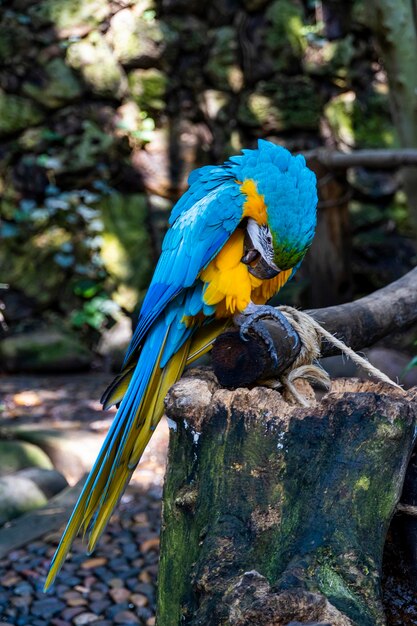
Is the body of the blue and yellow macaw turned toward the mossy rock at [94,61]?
no

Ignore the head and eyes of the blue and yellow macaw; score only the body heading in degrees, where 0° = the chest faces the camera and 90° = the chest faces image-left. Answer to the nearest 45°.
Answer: approximately 270°

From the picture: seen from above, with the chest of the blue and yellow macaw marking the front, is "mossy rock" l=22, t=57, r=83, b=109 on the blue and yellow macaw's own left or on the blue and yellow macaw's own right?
on the blue and yellow macaw's own left

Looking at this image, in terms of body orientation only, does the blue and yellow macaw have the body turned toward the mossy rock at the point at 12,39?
no

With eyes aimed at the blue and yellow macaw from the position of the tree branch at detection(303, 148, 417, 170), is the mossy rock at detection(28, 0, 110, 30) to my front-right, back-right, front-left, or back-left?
back-right

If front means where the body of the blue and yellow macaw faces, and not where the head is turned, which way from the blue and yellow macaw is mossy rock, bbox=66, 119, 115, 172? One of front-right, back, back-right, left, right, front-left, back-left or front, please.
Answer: left

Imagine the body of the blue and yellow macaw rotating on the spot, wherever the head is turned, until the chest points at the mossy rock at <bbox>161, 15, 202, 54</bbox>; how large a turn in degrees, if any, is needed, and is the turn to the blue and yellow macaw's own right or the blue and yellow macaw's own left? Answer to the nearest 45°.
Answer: approximately 90° to the blue and yellow macaw's own left

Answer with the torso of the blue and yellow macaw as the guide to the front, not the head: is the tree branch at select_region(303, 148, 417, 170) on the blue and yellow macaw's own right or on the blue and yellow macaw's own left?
on the blue and yellow macaw's own left

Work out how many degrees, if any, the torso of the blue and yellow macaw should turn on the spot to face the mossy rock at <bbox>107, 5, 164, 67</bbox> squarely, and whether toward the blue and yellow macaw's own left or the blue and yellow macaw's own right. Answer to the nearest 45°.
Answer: approximately 90° to the blue and yellow macaw's own left
